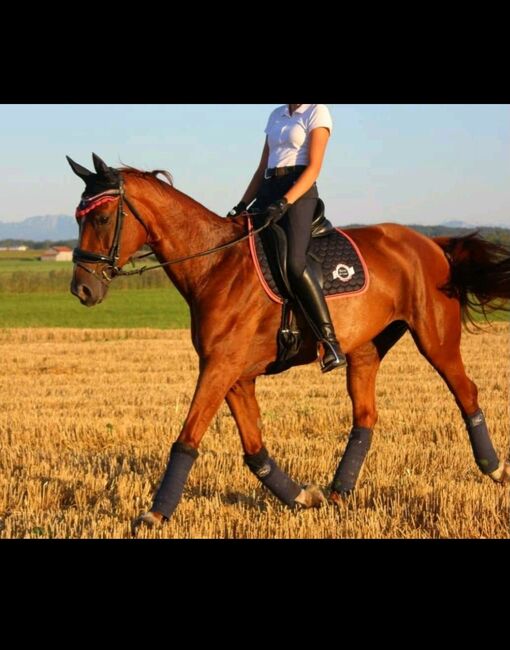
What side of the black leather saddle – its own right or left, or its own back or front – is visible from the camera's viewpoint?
left

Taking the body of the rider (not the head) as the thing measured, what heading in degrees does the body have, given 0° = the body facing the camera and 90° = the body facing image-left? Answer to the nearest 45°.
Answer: approximately 45°
